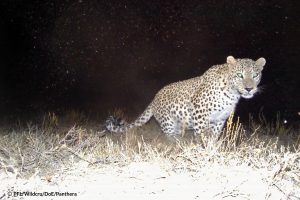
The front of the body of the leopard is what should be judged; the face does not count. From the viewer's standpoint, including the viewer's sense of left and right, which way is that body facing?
facing the viewer and to the right of the viewer
